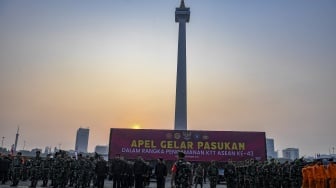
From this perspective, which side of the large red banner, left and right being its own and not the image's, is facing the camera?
front
